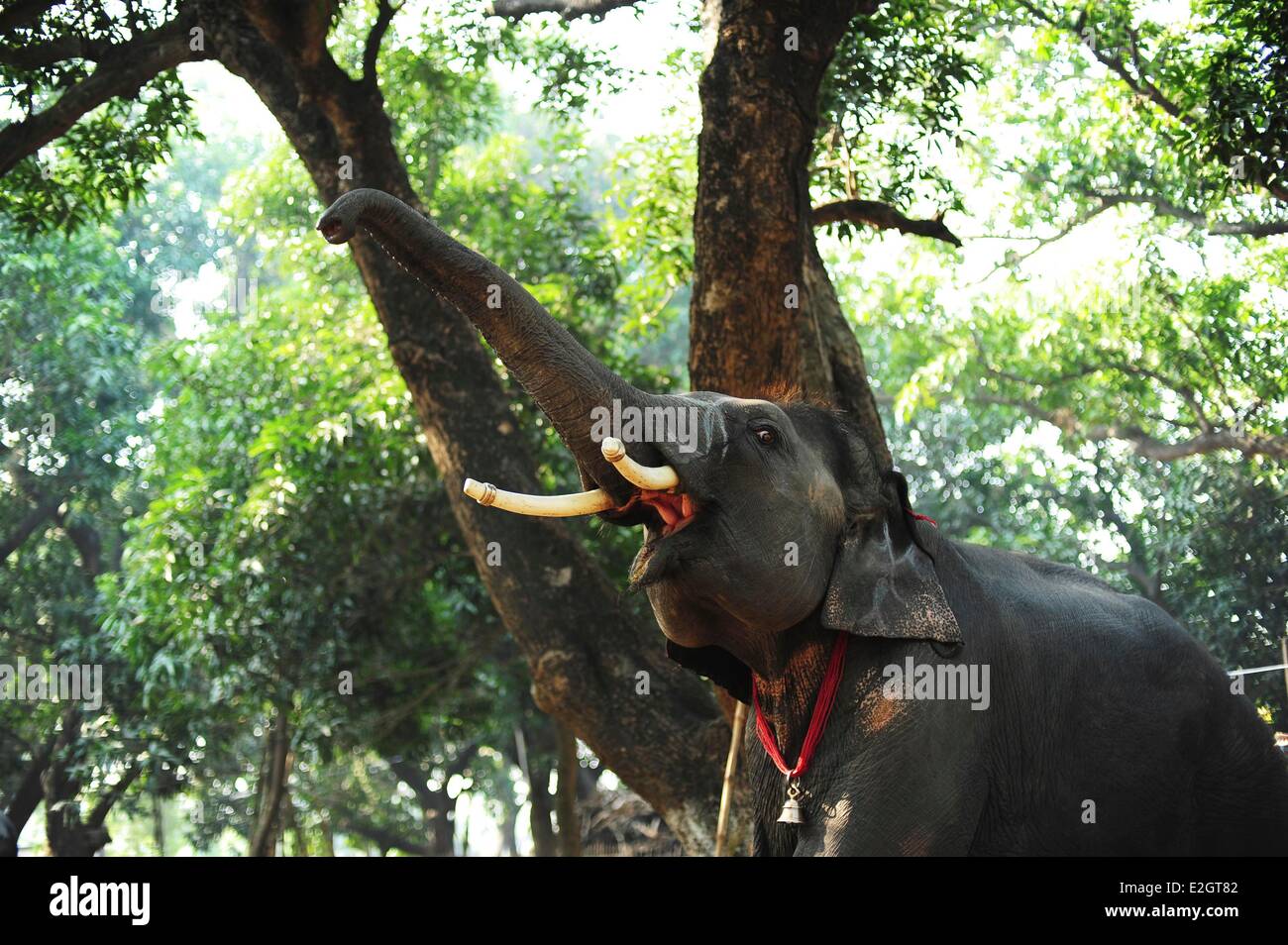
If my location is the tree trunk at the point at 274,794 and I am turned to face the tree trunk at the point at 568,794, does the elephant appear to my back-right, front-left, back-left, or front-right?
front-right

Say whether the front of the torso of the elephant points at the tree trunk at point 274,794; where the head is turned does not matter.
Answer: no

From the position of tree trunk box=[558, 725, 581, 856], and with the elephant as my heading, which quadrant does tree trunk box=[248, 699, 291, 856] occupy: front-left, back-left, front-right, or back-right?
back-right

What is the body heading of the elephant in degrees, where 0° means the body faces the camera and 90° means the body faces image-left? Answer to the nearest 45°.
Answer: approximately 45°

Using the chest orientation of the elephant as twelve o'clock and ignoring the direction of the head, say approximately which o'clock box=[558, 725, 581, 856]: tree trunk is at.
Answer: The tree trunk is roughly at 4 o'clock from the elephant.
